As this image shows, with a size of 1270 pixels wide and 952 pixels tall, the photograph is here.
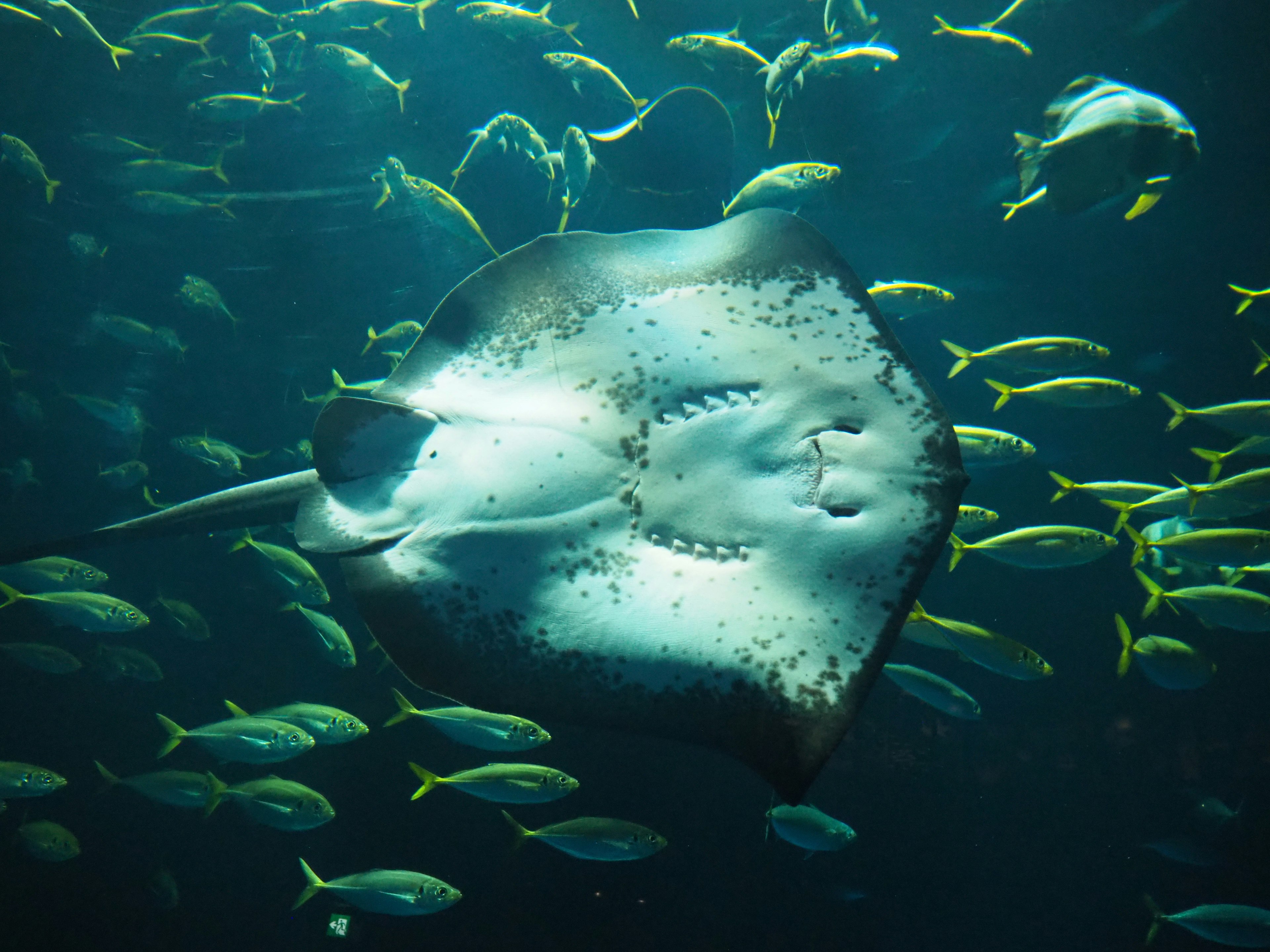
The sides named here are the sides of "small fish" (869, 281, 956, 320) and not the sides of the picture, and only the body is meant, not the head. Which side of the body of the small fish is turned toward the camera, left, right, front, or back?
right

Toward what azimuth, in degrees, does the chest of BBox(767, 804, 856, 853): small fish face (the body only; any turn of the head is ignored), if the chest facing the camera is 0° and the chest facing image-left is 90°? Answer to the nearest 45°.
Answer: approximately 270°

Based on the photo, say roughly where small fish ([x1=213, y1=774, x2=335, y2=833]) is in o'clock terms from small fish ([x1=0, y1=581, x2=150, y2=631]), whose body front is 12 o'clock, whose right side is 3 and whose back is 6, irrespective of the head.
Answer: small fish ([x1=213, y1=774, x2=335, y2=833]) is roughly at 2 o'clock from small fish ([x1=0, y1=581, x2=150, y2=631]).

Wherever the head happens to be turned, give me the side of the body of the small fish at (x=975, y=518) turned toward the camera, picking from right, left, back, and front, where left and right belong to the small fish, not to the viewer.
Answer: right

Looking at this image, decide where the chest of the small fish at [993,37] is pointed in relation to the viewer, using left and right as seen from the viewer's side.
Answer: facing to the right of the viewer

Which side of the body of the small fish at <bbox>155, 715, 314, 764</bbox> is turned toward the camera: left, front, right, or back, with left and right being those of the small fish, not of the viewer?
right

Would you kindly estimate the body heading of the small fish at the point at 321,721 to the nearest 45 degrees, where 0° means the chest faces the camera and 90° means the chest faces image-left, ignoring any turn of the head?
approximately 270°

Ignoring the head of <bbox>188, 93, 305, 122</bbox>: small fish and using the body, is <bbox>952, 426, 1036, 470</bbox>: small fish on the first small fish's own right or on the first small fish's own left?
on the first small fish's own left

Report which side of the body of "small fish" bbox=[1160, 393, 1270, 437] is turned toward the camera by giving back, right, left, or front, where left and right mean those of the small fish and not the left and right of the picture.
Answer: right

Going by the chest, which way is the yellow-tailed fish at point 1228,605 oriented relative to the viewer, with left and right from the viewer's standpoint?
facing to the right of the viewer

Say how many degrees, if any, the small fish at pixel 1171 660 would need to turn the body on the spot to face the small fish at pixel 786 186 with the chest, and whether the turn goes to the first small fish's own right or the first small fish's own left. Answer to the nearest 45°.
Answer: approximately 180°

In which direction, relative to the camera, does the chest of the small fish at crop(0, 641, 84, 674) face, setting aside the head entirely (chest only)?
to the viewer's right

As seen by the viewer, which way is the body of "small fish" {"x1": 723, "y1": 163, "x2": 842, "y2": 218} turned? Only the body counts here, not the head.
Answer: to the viewer's right
